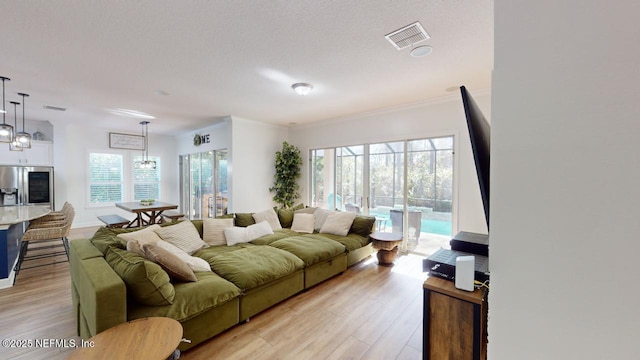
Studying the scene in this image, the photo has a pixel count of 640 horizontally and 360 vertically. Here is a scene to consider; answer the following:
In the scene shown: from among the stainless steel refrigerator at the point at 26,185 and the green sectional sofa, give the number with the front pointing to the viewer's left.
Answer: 0

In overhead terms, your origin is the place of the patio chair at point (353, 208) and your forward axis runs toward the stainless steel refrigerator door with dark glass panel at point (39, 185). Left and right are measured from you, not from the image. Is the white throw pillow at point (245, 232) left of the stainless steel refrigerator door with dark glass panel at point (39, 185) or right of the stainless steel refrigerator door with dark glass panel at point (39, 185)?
left

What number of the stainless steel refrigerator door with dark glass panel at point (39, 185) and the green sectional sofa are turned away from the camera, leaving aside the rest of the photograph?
0

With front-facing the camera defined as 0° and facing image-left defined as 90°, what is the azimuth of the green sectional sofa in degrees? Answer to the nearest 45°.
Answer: approximately 315°

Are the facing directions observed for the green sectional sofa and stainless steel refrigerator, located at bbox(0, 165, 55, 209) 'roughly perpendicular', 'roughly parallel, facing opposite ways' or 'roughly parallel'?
roughly parallel

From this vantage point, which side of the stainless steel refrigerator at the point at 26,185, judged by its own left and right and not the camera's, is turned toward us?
front

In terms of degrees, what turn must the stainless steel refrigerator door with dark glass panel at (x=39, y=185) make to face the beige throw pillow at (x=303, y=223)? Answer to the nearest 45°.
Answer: approximately 45° to its left

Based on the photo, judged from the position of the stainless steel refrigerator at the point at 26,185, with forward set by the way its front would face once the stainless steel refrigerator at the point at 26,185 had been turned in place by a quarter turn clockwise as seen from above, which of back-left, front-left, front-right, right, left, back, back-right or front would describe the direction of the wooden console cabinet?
left

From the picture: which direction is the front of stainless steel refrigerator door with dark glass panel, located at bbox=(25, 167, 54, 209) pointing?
toward the camera

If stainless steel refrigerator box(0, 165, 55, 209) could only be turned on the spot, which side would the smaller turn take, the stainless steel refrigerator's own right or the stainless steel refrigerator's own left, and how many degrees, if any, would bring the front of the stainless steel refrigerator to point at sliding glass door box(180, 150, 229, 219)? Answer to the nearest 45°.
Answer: approximately 45° to the stainless steel refrigerator's own left

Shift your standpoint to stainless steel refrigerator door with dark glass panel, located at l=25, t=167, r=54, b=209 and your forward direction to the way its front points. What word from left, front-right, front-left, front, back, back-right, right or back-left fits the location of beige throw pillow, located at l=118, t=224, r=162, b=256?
front

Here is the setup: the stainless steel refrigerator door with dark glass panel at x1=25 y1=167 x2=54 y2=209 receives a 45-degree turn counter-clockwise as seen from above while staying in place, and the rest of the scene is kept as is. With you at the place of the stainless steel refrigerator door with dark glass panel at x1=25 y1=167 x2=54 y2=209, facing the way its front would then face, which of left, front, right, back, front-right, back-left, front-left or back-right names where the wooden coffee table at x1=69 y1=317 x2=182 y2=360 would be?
front-right

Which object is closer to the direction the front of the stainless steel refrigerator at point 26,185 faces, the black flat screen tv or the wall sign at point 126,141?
the black flat screen tv

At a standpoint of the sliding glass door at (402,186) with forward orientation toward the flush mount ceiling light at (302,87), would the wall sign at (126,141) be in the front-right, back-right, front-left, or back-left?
front-right
